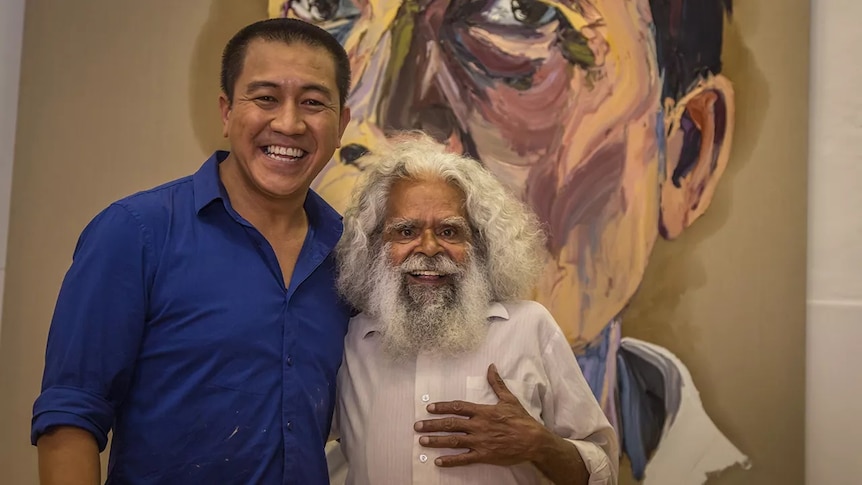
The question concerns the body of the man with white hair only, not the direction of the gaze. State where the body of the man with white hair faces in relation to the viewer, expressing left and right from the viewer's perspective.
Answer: facing the viewer

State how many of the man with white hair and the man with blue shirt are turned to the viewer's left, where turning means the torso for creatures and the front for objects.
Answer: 0

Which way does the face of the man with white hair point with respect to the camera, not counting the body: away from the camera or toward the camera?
toward the camera

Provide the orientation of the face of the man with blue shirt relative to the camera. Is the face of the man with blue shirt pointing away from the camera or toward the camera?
toward the camera

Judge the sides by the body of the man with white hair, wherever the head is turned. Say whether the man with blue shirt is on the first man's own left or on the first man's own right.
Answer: on the first man's own right

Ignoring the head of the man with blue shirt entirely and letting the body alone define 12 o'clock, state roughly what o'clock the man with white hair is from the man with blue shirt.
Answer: The man with white hair is roughly at 10 o'clock from the man with blue shirt.

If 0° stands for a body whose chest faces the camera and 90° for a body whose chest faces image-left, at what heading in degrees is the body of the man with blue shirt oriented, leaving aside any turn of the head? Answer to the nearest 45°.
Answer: approximately 315°
